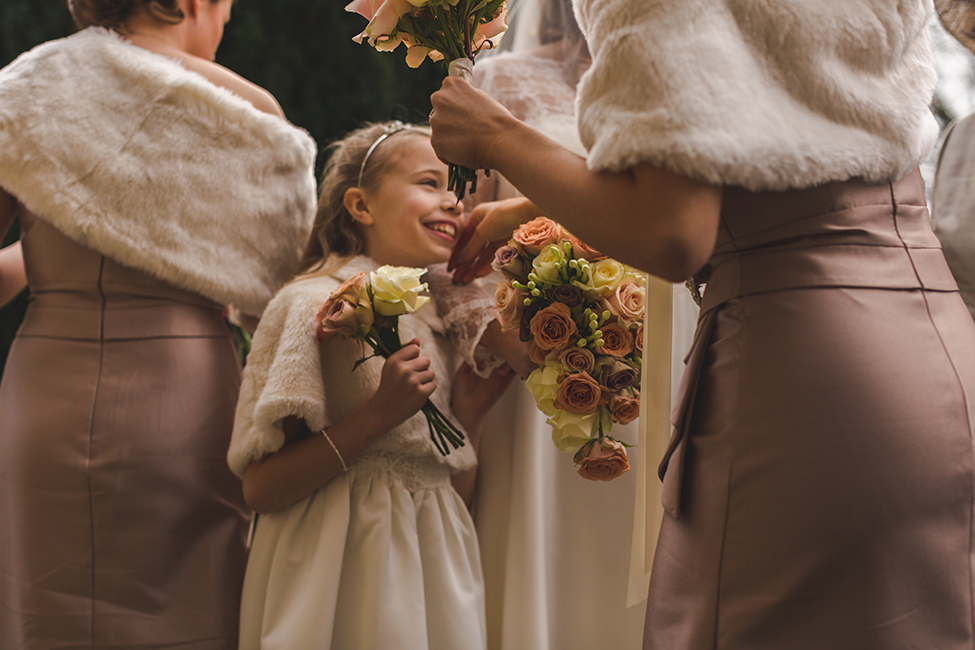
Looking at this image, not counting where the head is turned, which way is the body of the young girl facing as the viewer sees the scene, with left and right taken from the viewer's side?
facing the viewer and to the right of the viewer
